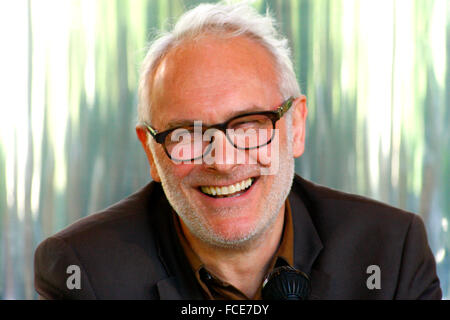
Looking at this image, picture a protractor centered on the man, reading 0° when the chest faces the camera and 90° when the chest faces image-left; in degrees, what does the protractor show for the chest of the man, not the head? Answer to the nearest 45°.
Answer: approximately 0°
